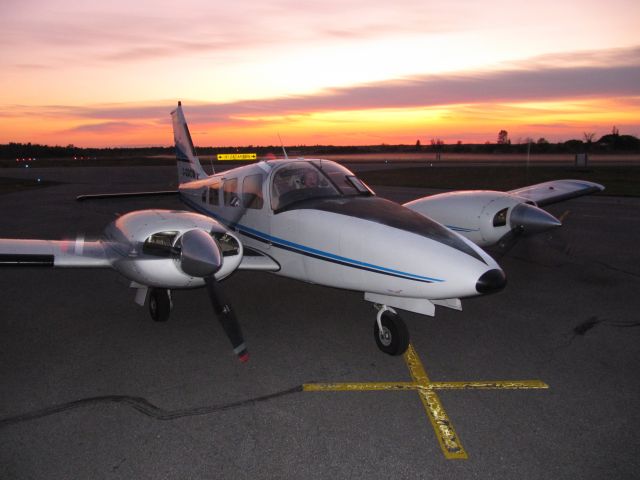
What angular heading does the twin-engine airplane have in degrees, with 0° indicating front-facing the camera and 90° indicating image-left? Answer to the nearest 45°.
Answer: approximately 315°

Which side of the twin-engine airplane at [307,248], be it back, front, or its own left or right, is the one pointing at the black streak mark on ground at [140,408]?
right
